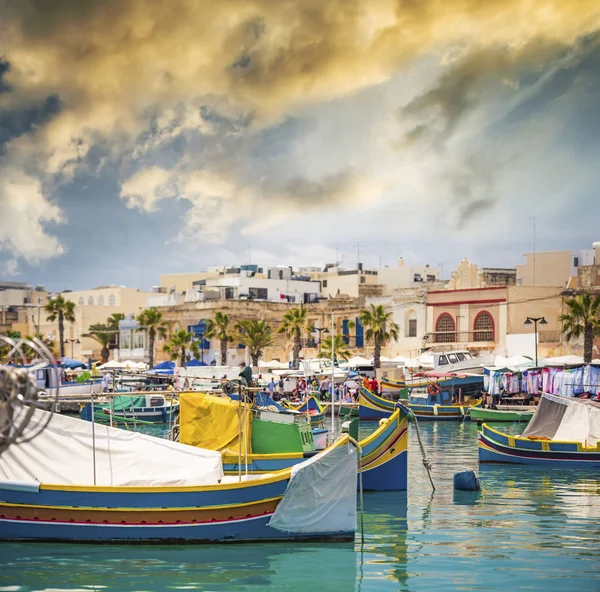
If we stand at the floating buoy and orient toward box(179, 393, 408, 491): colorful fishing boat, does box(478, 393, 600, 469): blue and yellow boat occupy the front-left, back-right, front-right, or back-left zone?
back-right

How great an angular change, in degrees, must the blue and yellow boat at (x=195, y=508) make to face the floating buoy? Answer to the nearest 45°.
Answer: approximately 45° to its left

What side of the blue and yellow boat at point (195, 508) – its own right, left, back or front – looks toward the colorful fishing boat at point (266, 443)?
left

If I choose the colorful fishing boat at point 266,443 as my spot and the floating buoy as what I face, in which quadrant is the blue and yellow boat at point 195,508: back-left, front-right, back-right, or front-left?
back-right

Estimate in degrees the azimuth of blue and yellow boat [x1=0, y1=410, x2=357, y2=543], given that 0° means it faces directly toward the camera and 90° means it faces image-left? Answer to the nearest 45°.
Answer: approximately 270°
